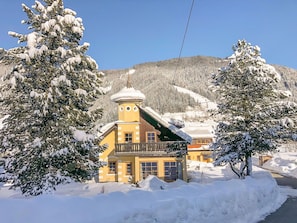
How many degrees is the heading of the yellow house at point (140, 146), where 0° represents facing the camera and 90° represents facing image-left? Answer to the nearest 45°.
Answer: approximately 0°

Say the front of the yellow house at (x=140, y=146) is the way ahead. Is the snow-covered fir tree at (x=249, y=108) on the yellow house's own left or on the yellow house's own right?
on the yellow house's own left

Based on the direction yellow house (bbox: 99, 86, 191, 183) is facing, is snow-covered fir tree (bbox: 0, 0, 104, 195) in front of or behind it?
in front
